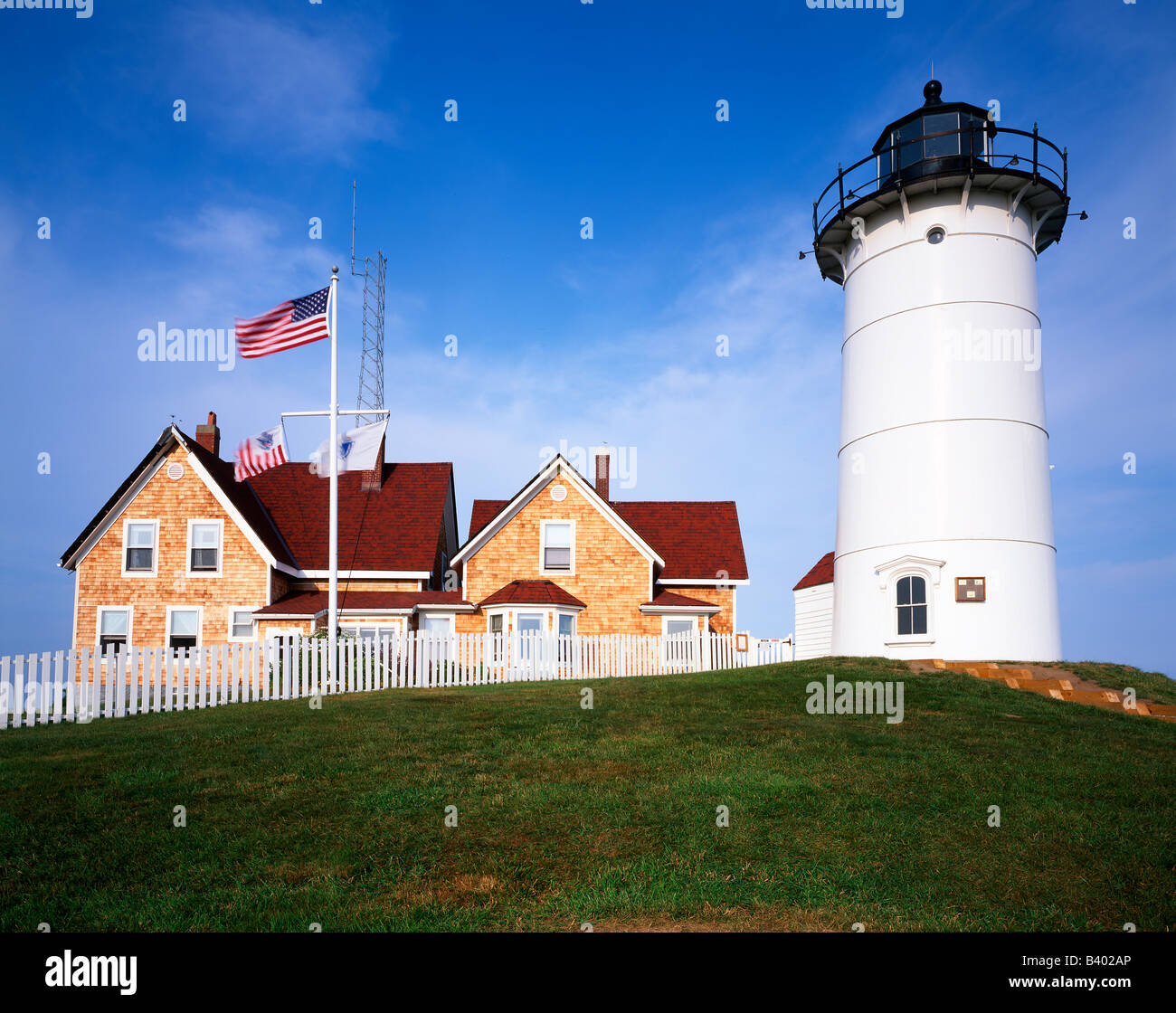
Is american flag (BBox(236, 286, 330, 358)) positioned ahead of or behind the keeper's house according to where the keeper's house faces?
ahead

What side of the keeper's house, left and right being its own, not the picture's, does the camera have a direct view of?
front

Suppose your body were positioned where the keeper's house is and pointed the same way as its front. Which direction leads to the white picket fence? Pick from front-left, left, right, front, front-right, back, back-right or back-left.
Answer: front

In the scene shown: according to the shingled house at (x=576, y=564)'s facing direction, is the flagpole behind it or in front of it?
in front

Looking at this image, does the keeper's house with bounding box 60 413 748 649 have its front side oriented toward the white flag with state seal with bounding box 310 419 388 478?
yes

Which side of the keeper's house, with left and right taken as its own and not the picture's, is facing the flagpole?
front
